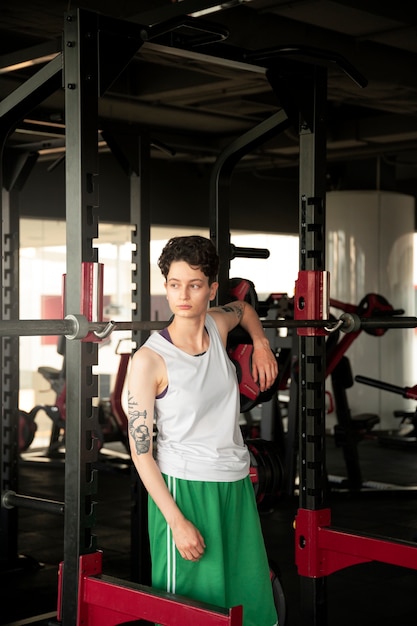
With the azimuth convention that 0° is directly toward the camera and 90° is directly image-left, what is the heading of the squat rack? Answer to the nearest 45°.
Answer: approximately 315°
